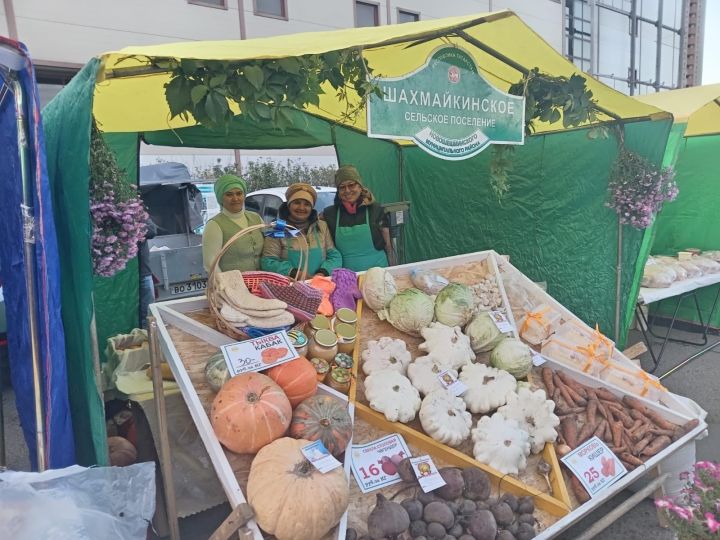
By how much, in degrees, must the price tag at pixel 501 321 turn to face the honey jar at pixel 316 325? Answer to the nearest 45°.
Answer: approximately 45° to its right

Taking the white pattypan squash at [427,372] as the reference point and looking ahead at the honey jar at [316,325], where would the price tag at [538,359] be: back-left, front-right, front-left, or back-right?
back-right

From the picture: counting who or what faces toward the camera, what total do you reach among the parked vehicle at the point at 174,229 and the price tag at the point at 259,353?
1

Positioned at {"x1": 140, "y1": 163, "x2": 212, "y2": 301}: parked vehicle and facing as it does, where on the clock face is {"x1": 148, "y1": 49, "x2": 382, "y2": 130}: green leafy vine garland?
The green leafy vine garland is roughly at 6 o'clock from the parked vehicle.

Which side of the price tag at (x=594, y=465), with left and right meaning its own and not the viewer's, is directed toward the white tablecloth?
back

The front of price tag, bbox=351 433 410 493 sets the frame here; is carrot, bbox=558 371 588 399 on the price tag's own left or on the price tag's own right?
on the price tag's own left

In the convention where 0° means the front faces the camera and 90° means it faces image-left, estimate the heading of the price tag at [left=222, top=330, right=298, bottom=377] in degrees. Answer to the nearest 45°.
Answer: approximately 0°

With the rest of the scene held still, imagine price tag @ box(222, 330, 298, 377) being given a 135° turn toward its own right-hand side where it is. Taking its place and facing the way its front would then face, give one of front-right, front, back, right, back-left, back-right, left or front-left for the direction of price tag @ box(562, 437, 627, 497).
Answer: back-right
